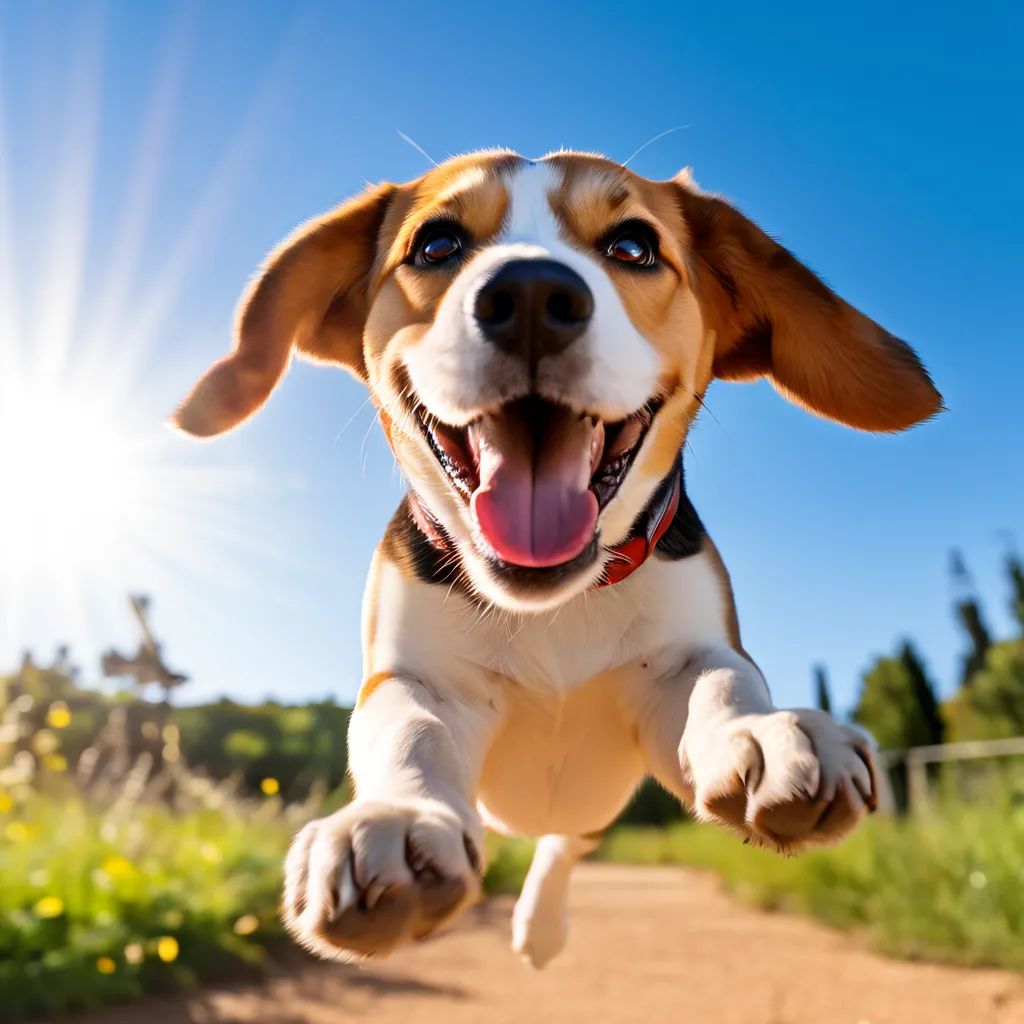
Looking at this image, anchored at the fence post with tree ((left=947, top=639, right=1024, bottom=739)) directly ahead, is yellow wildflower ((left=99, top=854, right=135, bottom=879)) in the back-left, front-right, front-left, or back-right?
back-left

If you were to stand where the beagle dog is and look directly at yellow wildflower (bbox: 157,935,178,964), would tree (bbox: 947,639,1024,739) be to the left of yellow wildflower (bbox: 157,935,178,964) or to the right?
right

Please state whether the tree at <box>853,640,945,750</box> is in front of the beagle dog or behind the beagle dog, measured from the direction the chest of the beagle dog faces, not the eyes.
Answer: behind

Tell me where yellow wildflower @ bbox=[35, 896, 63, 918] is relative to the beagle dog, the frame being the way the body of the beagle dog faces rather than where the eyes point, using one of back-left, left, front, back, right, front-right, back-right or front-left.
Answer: back-right

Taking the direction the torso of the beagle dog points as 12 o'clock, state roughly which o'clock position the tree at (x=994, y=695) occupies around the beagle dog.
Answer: The tree is roughly at 7 o'clock from the beagle dog.

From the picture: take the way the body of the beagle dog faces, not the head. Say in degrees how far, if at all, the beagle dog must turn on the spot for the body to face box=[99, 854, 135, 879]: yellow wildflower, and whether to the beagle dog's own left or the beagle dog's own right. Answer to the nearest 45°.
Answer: approximately 135° to the beagle dog's own right

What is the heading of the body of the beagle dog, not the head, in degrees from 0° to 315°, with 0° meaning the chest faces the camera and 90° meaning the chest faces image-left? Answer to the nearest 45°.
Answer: approximately 0°
